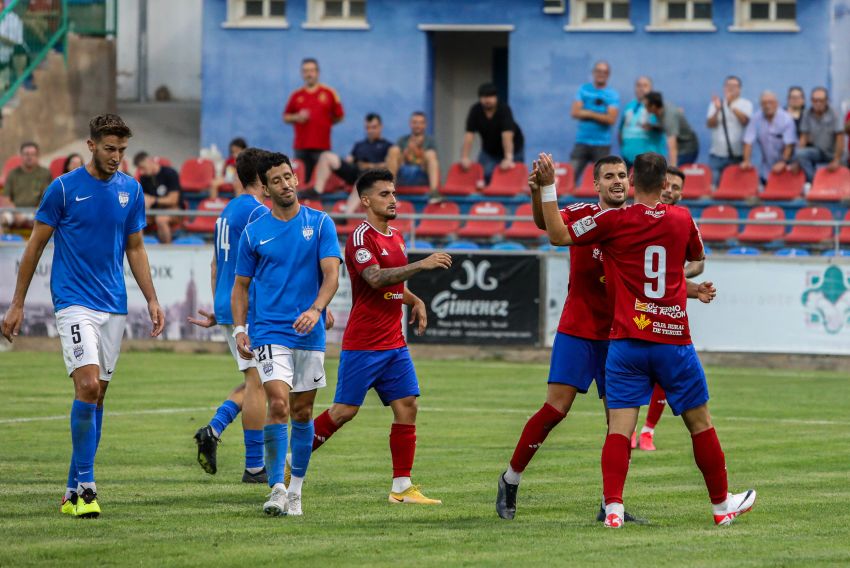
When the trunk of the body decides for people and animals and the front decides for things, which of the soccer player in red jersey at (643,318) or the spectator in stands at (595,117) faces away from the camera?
the soccer player in red jersey

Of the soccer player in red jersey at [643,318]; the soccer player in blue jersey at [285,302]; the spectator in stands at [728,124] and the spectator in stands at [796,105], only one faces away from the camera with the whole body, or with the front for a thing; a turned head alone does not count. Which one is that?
the soccer player in red jersey

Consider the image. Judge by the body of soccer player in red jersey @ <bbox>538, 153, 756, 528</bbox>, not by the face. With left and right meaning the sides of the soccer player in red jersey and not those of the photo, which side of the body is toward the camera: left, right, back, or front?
back

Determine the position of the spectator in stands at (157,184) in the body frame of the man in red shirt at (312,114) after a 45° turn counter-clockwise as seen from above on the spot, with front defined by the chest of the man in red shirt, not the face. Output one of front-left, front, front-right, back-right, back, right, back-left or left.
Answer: back-right

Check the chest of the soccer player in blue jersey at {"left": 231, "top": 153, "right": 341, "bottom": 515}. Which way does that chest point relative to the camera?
toward the camera

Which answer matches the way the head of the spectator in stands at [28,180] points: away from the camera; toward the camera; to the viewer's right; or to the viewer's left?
toward the camera

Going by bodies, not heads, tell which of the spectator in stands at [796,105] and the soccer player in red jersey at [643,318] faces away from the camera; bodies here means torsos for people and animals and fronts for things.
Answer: the soccer player in red jersey

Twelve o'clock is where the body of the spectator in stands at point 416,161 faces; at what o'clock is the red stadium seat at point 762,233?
The red stadium seat is roughly at 10 o'clock from the spectator in stands.

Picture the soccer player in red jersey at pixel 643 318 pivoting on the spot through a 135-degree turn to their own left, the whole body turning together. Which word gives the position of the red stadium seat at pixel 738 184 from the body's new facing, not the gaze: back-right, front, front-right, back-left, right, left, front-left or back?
back-right

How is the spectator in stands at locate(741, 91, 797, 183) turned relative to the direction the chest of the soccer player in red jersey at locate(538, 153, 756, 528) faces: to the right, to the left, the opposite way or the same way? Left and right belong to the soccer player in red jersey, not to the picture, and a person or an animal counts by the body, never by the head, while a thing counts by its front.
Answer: the opposite way

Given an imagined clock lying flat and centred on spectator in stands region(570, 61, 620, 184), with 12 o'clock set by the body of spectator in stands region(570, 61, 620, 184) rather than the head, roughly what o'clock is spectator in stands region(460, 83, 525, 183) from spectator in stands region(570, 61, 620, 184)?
spectator in stands region(460, 83, 525, 183) is roughly at 3 o'clock from spectator in stands region(570, 61, 620, 184).

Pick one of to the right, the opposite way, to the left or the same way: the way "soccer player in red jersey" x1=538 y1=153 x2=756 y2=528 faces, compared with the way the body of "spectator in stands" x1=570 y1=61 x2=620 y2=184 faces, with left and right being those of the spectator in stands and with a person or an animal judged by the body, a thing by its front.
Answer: the opposite way

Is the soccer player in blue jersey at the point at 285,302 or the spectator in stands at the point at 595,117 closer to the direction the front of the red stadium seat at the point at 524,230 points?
the soccer player in blue jersey

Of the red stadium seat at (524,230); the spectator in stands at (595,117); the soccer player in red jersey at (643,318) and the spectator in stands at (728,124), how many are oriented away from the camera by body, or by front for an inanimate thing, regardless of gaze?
1

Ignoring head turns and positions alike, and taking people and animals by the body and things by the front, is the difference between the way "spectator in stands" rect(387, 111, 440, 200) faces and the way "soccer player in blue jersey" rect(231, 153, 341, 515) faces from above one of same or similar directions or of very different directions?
same or similar directions

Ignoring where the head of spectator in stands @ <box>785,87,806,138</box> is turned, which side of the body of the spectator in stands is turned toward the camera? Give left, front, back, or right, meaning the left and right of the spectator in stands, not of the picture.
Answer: front

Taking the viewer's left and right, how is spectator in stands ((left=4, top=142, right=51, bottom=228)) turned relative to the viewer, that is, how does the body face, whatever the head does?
facing the viewer

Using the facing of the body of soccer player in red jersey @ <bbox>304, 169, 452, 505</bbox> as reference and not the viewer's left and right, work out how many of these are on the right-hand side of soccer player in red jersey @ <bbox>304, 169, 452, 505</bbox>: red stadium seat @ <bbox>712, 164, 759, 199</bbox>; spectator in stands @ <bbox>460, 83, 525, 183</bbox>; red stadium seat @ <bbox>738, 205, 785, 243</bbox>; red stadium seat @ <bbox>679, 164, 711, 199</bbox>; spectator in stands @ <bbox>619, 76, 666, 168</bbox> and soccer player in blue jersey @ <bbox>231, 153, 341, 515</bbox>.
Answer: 1

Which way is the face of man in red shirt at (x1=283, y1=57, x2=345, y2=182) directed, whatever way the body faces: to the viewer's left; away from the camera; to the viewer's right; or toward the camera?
toward the camera
